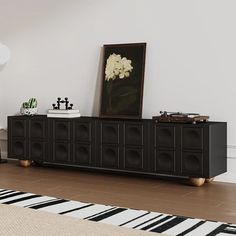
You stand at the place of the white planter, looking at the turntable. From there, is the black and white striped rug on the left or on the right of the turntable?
right

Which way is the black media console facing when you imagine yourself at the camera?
facing the viewer and to the left of the viewer
